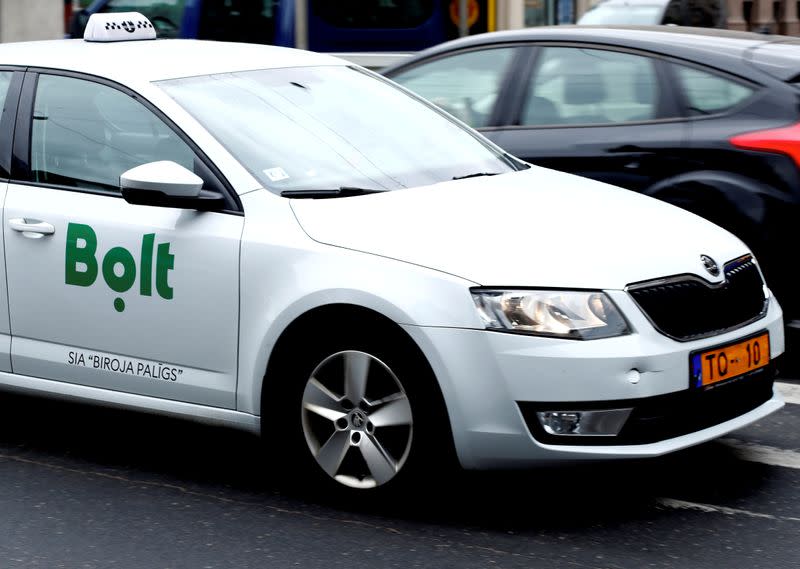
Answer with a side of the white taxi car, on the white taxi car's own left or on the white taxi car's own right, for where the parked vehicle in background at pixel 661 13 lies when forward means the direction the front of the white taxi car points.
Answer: on the white taxi car's own left

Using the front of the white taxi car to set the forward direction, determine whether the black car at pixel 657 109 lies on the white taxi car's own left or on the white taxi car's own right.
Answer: on the white taxi car's own left

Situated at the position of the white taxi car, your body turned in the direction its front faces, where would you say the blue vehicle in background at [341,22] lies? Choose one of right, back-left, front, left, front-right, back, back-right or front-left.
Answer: back-left

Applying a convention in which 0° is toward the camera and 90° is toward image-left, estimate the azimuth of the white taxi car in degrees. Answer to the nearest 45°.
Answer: approximately 315°

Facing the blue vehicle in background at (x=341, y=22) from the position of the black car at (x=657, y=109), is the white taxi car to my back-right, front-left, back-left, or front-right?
back-left
